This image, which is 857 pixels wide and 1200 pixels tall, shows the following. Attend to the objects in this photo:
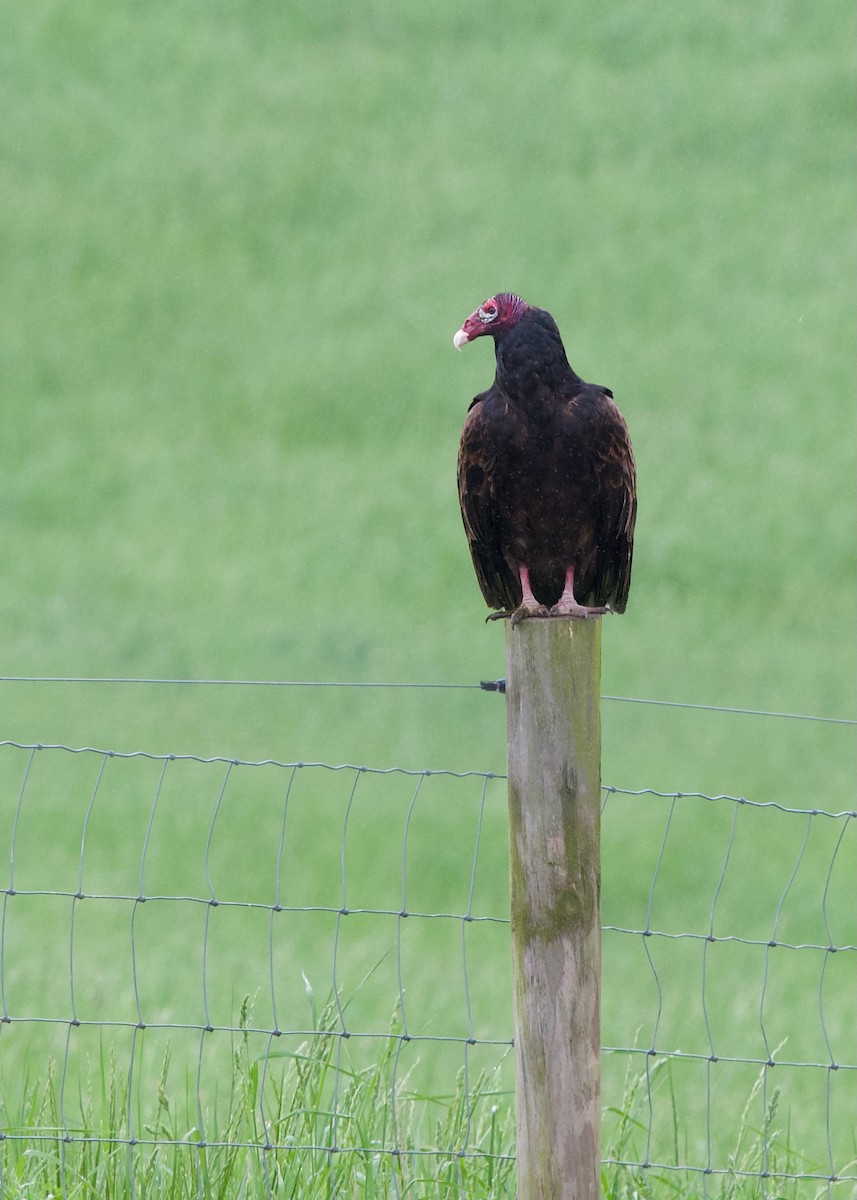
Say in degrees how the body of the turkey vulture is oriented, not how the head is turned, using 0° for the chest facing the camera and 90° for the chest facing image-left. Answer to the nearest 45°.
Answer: approximately 0°
